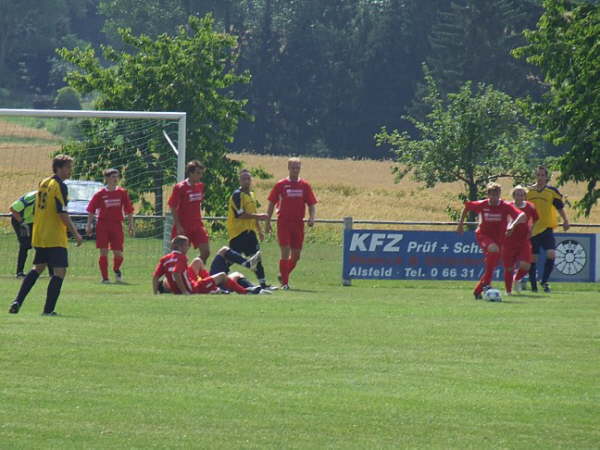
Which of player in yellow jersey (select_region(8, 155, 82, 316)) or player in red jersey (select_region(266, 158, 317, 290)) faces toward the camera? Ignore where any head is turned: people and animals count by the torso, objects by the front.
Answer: the player in red jersey

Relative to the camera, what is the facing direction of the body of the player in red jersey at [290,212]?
toward the camera

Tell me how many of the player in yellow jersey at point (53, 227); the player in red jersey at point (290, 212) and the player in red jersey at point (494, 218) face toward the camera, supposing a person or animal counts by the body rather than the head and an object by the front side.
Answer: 2

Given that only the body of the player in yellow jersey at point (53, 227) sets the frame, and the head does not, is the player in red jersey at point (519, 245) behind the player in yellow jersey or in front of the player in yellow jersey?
in front

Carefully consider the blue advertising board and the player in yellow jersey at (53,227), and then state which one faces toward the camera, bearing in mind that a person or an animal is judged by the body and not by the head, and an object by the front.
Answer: the blue advertising board

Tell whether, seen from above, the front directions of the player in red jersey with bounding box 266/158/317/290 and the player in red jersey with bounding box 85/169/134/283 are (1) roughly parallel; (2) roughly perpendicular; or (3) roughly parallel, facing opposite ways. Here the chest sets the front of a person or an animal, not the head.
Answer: roughly parallel

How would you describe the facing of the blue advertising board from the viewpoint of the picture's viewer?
facing the viewer

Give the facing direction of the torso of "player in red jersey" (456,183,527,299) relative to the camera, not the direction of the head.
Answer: toward the camera

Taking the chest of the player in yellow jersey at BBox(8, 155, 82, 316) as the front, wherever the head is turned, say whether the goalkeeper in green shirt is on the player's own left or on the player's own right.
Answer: on the player's own left

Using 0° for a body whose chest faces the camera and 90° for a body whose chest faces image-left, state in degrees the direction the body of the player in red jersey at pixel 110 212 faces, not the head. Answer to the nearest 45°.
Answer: approximately 0°

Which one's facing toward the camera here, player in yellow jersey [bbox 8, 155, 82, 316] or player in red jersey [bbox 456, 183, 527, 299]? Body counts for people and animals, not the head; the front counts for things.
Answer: the player in red jersey

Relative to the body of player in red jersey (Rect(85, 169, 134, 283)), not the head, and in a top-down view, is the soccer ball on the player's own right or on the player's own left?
on the player's own left

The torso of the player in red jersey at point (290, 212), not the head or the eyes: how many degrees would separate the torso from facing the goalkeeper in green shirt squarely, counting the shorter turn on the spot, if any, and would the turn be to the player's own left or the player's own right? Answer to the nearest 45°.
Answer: approximately 90° to the player's own right

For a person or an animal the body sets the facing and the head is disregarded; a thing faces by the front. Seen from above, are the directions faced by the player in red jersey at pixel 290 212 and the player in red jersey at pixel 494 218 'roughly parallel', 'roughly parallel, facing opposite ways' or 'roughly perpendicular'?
roughly parallel

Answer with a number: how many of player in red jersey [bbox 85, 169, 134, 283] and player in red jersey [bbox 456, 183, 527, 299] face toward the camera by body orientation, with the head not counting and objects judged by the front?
2
